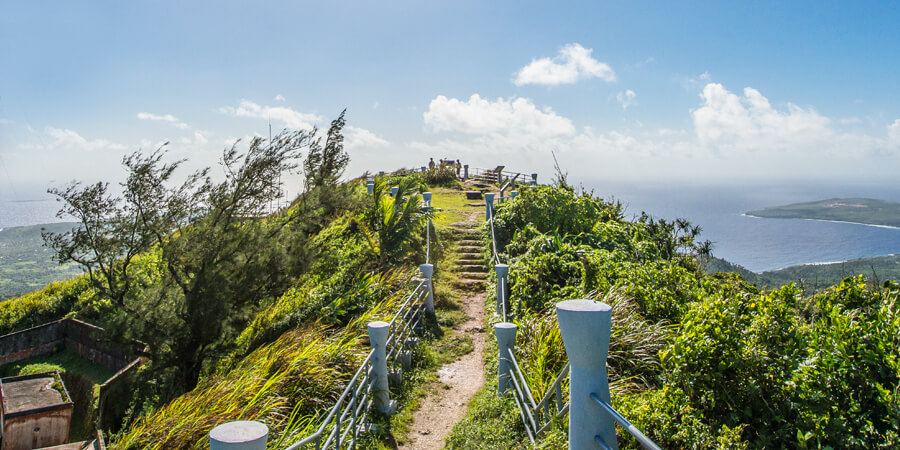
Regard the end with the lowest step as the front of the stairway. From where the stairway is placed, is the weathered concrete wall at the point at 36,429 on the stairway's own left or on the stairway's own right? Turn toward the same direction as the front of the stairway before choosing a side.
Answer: on the stairway's own right

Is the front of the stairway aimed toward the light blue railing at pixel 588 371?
yes

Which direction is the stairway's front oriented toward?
toward the camera

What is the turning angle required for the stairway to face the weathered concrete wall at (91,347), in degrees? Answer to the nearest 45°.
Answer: approximately 90° to its right

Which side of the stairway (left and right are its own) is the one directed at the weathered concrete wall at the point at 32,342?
right

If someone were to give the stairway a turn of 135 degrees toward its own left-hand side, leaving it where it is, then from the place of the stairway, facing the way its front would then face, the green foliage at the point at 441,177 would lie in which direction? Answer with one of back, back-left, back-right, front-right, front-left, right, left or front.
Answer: front-left

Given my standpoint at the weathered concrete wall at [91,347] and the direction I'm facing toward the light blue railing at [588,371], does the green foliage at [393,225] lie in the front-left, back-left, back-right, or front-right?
front-left
